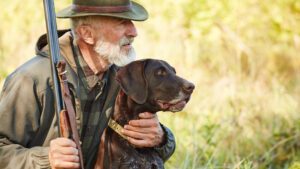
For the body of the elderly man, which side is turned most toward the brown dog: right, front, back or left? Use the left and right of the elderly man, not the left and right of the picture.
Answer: front

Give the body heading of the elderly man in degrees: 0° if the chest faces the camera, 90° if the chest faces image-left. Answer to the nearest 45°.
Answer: approximately 315°

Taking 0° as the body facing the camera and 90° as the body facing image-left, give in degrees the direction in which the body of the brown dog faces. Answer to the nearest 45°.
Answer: approximately 270°

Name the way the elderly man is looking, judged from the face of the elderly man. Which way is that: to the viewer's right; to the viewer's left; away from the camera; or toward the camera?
to the viewer's right

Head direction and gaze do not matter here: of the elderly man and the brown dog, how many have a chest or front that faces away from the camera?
0
